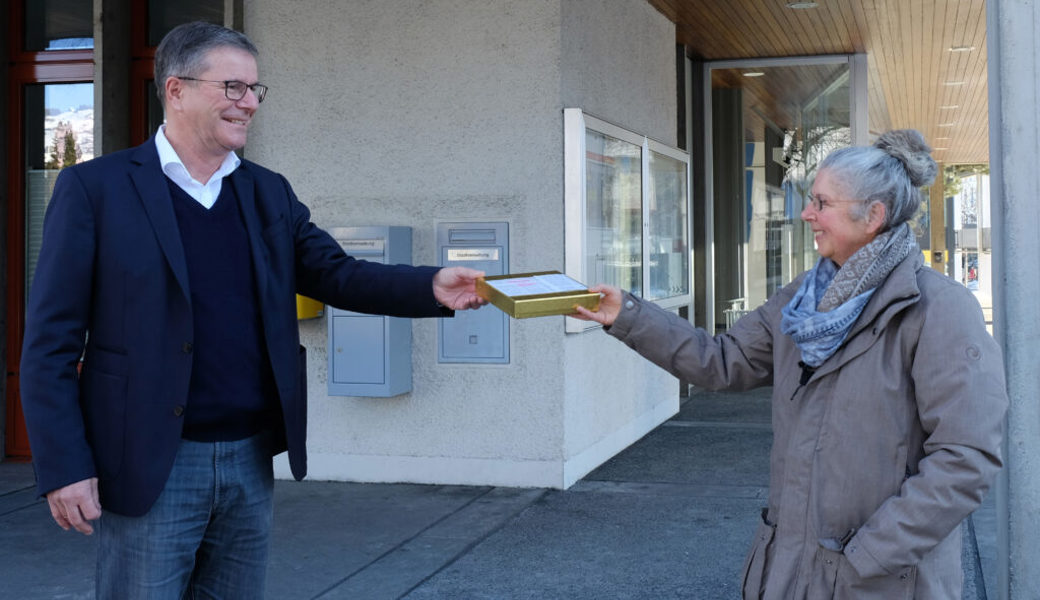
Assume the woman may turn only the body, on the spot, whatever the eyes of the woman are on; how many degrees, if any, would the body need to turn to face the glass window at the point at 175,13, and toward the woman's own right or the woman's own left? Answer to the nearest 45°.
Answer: approximately 90° to the woman's own right

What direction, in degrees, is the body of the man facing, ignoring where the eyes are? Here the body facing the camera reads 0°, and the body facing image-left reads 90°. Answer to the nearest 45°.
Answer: approximately 315°

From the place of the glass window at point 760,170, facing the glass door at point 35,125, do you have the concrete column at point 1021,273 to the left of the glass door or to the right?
left

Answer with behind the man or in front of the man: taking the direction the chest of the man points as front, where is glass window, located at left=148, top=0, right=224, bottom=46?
behind

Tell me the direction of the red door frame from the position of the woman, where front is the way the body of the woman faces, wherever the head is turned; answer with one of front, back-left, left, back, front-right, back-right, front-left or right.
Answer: right

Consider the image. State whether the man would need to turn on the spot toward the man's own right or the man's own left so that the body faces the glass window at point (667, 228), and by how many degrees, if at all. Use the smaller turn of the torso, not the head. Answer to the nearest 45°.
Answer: approximately 90° to the man's own left

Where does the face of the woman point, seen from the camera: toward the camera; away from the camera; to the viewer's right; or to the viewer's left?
to the viewer's left

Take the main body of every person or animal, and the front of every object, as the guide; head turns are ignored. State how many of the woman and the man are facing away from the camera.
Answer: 0

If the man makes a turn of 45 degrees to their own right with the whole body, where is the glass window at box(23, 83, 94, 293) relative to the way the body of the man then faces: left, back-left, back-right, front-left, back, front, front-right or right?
back
